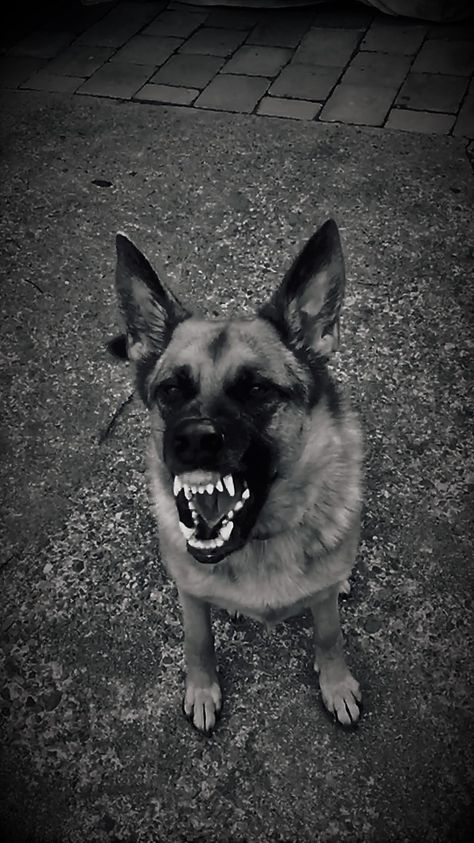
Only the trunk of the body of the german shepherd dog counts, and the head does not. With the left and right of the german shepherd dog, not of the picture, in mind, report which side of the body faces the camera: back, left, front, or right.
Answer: front
